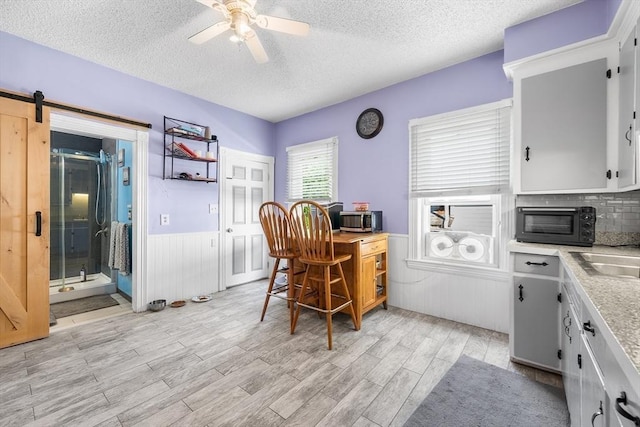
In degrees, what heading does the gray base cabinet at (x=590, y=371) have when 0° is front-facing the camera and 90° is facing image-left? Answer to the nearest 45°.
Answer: approximately 90°

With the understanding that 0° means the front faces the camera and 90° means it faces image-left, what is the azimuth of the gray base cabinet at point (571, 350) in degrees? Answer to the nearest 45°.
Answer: approximately 90°

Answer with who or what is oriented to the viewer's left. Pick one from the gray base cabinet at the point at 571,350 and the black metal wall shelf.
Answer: the gray base cabinet

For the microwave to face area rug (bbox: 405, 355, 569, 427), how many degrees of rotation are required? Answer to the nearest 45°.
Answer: approximately 90° to its left

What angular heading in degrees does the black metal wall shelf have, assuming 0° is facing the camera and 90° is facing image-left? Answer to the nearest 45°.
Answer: approximately 315°

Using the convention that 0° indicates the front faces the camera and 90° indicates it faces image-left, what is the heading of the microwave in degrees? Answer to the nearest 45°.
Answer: approximately 45°

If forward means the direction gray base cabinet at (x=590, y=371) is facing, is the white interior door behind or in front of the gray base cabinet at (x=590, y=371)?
in front

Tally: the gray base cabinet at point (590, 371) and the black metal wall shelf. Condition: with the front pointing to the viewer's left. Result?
1

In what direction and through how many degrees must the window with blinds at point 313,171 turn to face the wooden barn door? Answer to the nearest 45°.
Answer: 0° — it already faces it
